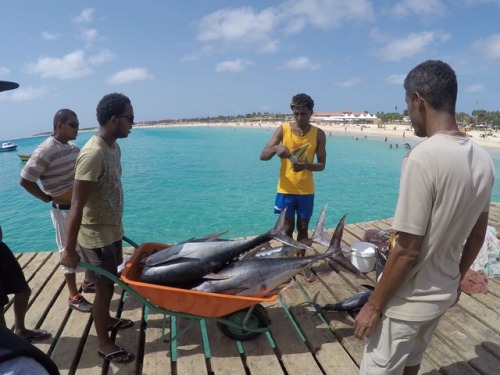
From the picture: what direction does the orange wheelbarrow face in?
to the viewer's right

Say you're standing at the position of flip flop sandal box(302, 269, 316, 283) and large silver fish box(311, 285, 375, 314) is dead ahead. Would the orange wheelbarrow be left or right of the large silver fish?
right

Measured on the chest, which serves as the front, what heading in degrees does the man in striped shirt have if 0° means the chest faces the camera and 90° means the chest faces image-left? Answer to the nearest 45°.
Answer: approximately 315°

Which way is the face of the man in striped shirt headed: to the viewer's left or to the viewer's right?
to the viewer's right

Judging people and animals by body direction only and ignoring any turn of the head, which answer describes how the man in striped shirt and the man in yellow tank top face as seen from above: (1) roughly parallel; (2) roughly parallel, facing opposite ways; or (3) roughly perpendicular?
roughly perpendicular

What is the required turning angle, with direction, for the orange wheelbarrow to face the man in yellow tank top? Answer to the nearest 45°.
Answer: approximately 45° to its left

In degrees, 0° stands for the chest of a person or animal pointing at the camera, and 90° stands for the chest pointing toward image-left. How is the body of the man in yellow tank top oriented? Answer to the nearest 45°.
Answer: approximately 0°

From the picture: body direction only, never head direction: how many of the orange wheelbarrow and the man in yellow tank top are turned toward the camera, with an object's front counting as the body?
1

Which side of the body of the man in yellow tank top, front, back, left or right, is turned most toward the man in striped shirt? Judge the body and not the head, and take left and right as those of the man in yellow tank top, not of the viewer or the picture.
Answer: right

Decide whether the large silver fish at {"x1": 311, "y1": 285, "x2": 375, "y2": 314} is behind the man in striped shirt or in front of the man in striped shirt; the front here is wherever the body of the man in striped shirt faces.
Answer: in front

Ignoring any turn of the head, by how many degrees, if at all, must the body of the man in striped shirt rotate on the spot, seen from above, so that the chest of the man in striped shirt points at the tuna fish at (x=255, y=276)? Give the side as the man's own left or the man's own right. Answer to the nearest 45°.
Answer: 0° — they already face it
